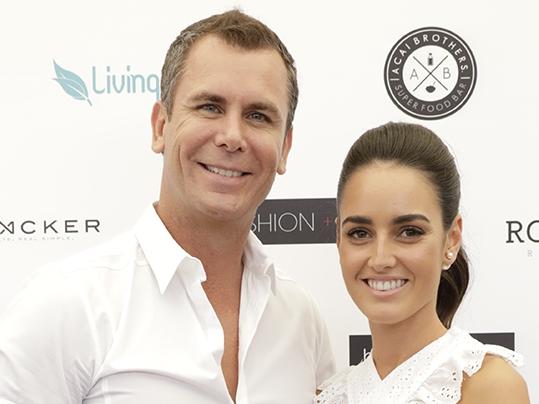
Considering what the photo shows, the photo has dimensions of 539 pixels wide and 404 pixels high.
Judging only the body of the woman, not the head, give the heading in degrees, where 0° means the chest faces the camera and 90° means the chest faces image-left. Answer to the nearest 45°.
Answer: approximately 45°

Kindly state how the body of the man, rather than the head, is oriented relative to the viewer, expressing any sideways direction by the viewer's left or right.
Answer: facing the viewer and to the right of the viewer

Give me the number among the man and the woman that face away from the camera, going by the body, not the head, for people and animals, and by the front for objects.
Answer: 0
